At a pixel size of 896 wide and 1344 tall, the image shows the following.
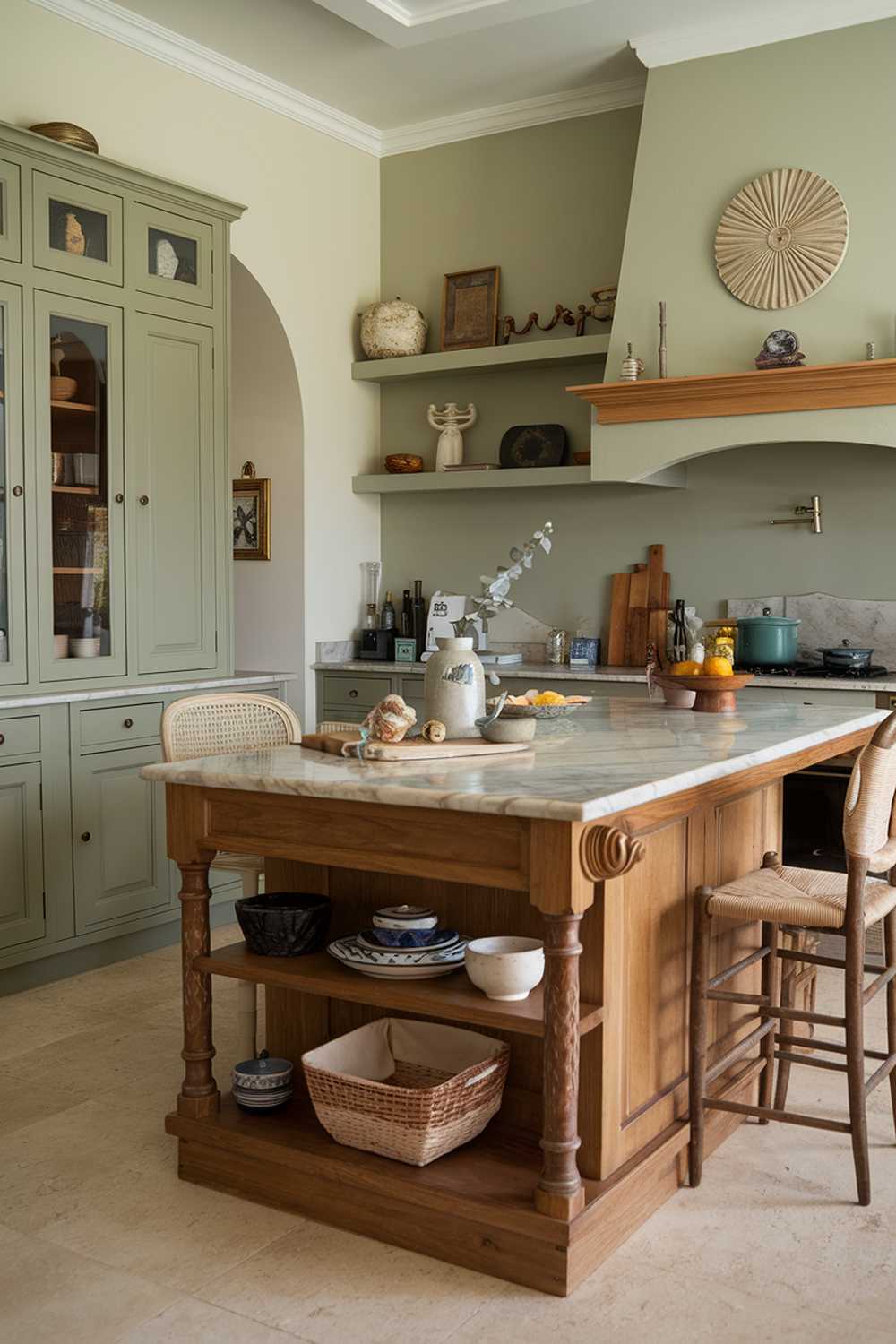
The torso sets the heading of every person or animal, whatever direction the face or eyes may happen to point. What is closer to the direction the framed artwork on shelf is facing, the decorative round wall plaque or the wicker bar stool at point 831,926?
the wicker bar stool

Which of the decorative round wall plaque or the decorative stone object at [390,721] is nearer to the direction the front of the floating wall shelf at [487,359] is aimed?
the decorative stone object

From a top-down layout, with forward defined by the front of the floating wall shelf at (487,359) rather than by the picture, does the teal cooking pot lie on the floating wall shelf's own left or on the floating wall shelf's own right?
on the floating wall shelf's own left

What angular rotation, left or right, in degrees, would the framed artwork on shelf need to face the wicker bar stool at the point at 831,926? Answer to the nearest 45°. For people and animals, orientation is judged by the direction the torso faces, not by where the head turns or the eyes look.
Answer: approximately 45° to its left

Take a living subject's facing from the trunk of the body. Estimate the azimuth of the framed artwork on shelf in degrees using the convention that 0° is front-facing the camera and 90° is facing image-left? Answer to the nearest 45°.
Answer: approximately 45°

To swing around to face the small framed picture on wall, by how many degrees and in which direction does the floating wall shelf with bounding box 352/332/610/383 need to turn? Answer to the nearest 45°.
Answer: approximately 45° to its right

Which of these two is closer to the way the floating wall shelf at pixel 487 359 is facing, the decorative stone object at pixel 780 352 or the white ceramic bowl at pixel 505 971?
the white ceramic bowl

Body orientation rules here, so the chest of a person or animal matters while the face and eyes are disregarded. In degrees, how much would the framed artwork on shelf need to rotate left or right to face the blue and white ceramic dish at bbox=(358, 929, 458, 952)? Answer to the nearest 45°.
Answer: approximately 45° to its left

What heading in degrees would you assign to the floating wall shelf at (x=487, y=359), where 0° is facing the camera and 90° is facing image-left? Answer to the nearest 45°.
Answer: approximately 45°

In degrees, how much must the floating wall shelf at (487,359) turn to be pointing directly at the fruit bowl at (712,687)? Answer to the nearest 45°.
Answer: approximately 45° to its left

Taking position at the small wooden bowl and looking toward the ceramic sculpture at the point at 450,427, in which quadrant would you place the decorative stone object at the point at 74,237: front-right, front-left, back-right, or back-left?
back-right

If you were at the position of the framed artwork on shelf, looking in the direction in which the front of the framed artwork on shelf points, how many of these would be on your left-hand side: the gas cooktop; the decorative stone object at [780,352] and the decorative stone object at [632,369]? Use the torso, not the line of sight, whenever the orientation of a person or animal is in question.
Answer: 3
